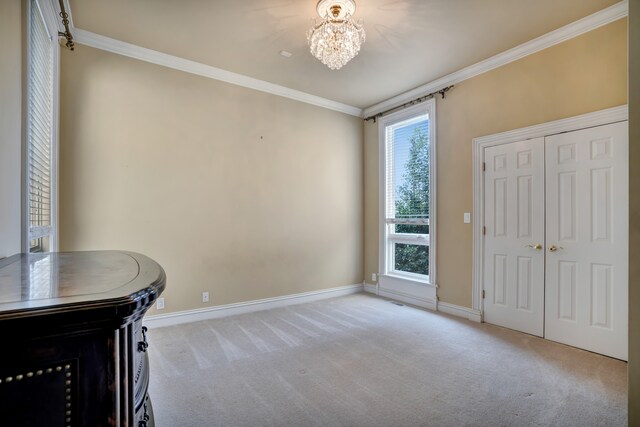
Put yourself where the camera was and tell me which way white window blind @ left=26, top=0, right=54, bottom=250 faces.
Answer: facing to the right of the viewer

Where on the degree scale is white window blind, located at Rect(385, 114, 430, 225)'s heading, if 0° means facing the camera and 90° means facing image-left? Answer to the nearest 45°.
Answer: approximately 45°

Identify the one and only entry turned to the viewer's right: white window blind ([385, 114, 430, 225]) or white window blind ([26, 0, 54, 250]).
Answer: white window blind ([26, 0, 54, 250])

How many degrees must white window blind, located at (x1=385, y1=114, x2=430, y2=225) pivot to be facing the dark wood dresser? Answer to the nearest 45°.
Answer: approximately 45° to its left

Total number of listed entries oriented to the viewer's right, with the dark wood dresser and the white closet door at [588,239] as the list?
1

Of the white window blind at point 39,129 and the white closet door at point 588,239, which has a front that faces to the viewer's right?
the white window blind

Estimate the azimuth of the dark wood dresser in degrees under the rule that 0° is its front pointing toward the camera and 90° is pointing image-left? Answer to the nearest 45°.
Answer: approximately 270°

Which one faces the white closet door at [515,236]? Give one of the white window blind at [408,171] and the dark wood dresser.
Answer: the dark wood dresser

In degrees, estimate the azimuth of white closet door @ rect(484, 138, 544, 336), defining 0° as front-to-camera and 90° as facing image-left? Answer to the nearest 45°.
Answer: approximately 45°

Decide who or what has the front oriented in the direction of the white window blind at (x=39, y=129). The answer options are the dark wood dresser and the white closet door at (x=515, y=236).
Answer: the white closet door

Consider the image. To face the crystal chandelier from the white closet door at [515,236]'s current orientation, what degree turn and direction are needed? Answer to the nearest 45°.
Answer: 0° — it already faces it
